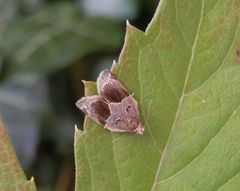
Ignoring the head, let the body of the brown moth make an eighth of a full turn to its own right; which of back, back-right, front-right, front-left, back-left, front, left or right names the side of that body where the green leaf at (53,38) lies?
back

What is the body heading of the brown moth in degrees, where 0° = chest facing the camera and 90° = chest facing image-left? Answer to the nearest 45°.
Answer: approximately 315°
